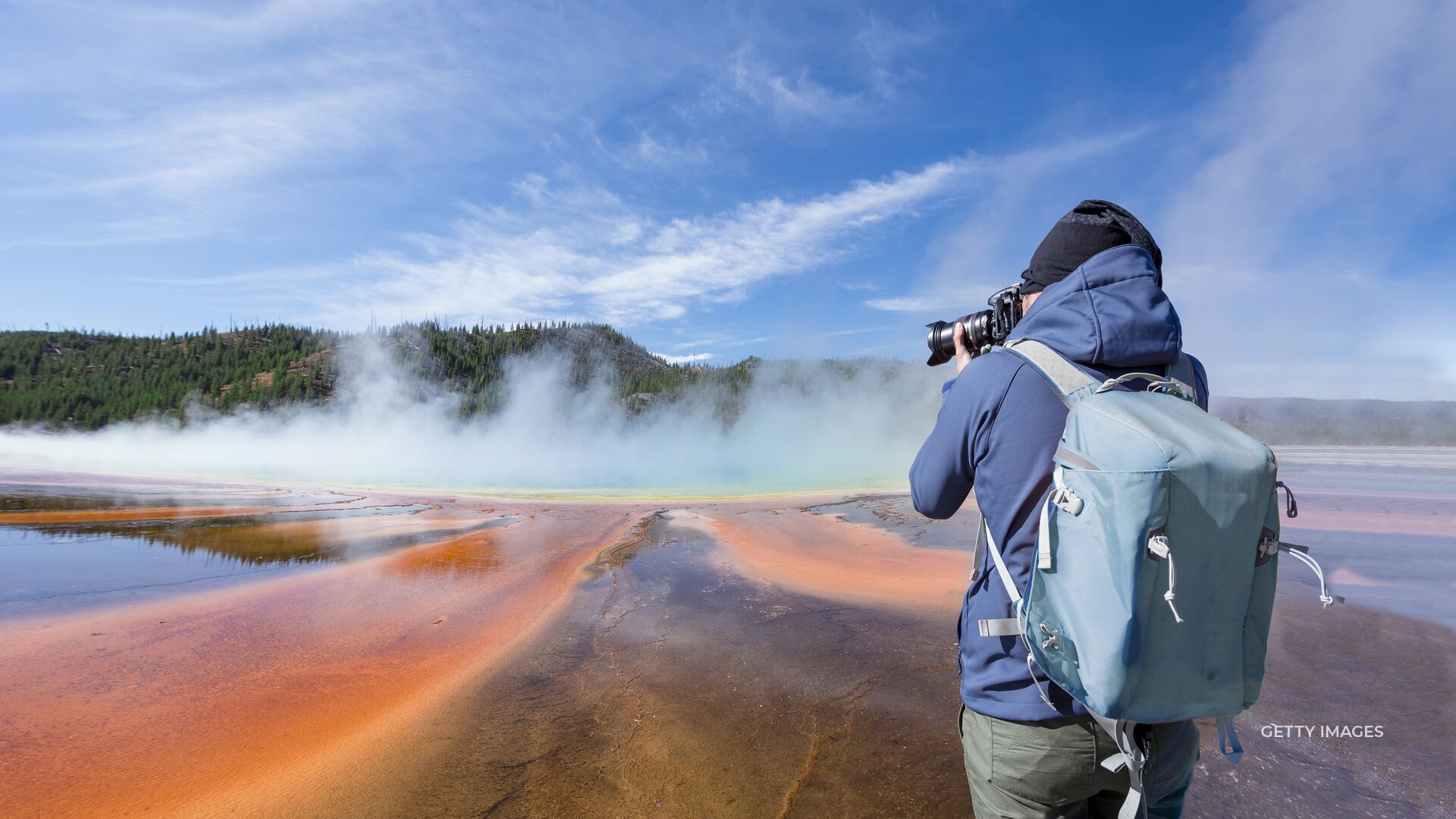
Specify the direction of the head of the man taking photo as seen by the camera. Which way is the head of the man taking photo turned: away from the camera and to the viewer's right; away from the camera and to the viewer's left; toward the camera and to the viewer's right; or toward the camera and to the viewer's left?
away from the camera and to the viewer's left

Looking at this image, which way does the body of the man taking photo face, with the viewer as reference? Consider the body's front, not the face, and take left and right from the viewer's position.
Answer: facing away from the viewer and to the left of the viewer

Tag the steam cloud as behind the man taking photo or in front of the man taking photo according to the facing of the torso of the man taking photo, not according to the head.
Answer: in front
